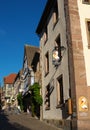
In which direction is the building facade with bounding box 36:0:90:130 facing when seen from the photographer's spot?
facing the viewer and to the left of the viewer
